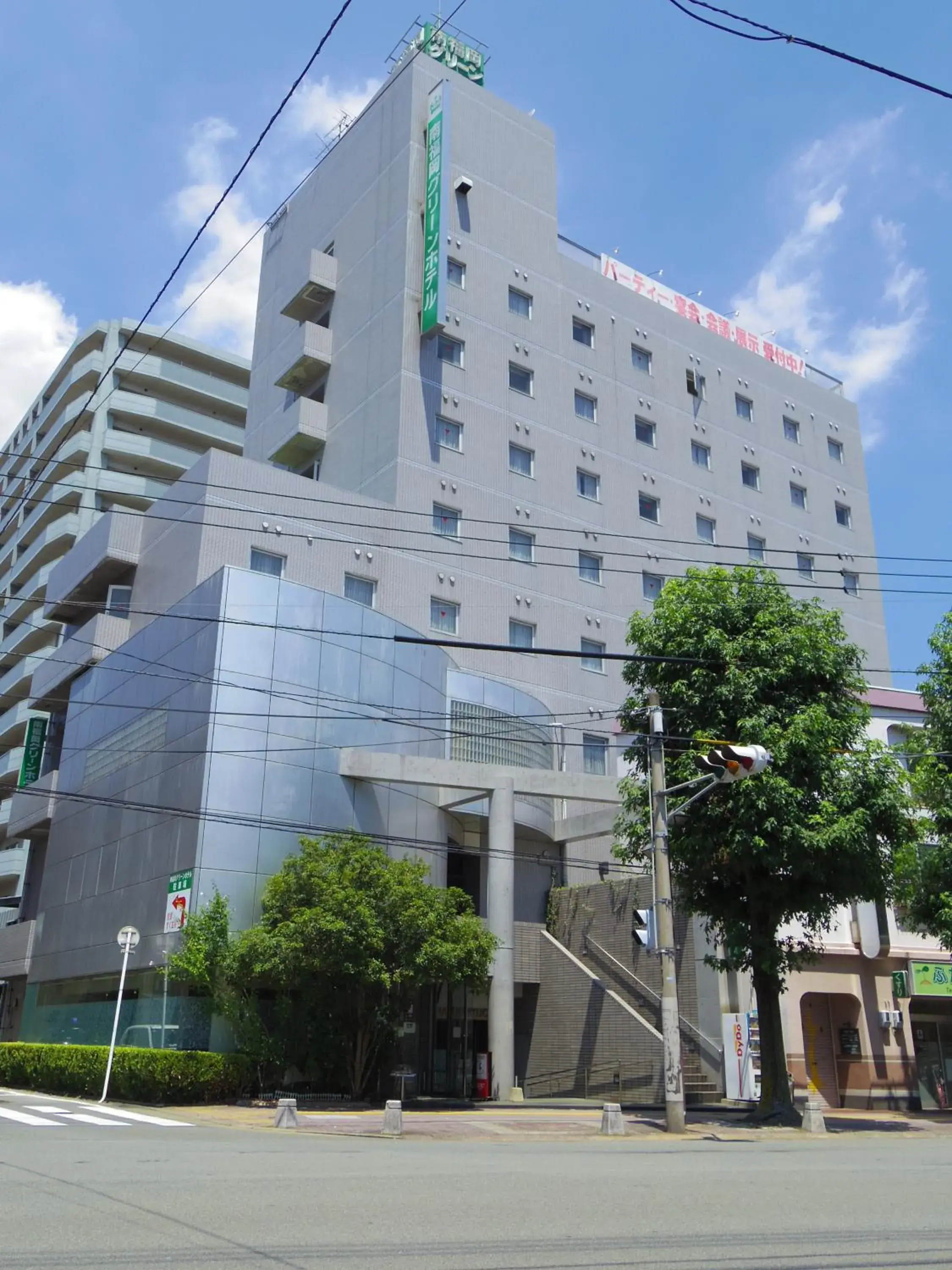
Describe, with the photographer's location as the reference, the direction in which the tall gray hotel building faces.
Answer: facing the viewer and to the right of the viewer

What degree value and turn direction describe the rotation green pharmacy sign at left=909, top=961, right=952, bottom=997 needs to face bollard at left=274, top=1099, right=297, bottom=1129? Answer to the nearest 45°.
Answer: approximately 45° to its right

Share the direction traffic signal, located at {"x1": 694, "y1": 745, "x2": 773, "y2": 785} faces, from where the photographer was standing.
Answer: facing the viewer and to the left of the viewer

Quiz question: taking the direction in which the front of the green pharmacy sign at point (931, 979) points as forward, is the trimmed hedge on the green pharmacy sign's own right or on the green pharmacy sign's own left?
on the green pharmacy sign's own right

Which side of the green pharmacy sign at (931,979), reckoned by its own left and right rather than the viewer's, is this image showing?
front

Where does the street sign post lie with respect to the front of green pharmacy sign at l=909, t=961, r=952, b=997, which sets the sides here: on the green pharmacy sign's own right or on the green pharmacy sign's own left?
on the green pharmacy sign's own right

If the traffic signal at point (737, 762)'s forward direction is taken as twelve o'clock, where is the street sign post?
The street sign post is roughly at 2 o'clock from the traffic signal.

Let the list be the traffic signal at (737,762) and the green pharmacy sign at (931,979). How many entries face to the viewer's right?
0

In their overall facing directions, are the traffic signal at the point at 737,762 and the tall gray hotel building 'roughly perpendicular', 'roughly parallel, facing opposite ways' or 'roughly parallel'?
roughly perpendicular

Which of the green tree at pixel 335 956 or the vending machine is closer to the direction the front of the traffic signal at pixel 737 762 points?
the green tree

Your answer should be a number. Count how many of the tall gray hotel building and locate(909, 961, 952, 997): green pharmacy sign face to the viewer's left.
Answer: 0

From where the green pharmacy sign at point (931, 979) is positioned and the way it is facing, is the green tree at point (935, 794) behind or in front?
in front

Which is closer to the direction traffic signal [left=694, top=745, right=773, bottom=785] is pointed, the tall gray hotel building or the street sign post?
the street sign post
